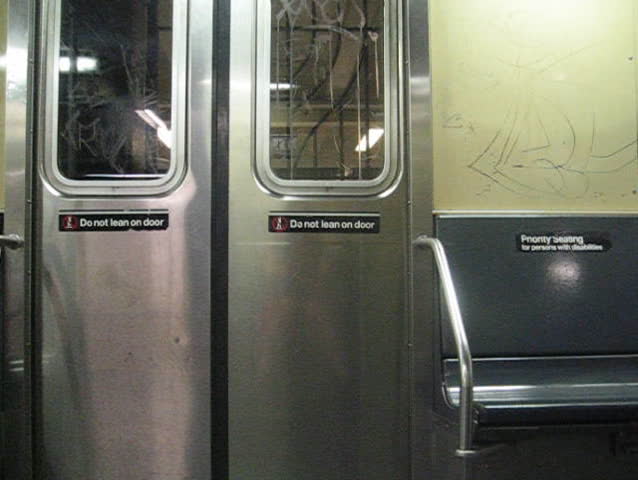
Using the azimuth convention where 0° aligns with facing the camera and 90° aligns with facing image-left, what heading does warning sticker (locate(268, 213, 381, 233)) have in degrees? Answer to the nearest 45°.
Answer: approximately 0°

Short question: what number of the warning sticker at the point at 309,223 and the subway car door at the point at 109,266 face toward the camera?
2

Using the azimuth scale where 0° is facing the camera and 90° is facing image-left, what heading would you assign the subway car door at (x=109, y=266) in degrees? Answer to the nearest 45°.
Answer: approximately 0°
